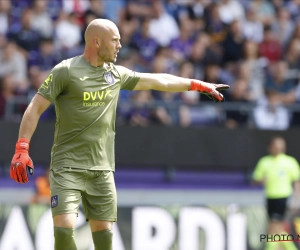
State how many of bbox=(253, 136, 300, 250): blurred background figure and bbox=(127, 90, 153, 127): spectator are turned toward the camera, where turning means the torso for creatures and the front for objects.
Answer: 2

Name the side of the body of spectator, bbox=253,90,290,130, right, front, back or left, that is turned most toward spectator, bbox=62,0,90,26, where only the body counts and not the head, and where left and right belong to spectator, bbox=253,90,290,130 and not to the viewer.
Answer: right

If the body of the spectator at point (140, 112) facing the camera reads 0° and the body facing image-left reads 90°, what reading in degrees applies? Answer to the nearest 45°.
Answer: approximately 0°

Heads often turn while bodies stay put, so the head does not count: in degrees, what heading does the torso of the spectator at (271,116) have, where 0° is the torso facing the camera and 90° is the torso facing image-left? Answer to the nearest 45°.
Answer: approximately 0°

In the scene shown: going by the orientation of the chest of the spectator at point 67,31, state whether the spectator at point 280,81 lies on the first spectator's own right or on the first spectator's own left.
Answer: on the first spectator's own left

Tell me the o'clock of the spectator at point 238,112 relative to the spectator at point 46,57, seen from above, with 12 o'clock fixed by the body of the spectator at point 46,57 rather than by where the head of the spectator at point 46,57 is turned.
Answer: the spectator at point 238,112 is roughly at 9 o'clock from the spectator at point 46,57.
